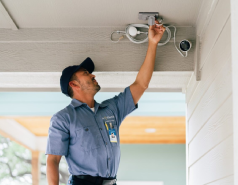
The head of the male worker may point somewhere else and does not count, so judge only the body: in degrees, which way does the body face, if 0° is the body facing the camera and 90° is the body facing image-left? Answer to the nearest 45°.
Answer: approximately 315°

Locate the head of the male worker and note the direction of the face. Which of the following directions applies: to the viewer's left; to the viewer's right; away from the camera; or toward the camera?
to the viewer's right
